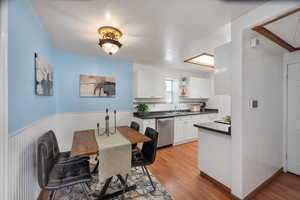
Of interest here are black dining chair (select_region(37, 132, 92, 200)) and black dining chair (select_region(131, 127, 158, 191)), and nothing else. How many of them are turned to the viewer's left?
1

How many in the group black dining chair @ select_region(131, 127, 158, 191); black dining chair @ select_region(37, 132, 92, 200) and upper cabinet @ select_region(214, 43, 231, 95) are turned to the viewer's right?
1

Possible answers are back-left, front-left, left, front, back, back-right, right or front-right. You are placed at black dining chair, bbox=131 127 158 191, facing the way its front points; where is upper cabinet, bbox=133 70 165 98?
right

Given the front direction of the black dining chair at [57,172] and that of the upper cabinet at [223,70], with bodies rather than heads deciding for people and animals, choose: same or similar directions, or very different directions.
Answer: very different directions

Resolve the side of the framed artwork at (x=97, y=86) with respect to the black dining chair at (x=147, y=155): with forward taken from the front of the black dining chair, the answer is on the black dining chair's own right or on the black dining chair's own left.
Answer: on the black dining chair's own right

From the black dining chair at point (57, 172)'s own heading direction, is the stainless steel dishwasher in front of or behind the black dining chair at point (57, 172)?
in front

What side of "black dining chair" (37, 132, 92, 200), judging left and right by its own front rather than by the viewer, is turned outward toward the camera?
right

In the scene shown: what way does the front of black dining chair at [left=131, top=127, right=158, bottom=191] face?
to the viewer's left

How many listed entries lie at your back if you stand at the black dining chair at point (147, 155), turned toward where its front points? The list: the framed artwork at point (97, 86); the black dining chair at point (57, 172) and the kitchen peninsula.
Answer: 1
